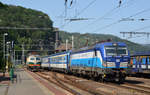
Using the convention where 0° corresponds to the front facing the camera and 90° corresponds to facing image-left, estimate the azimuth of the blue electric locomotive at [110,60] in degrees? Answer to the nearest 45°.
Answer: approximately 315°
